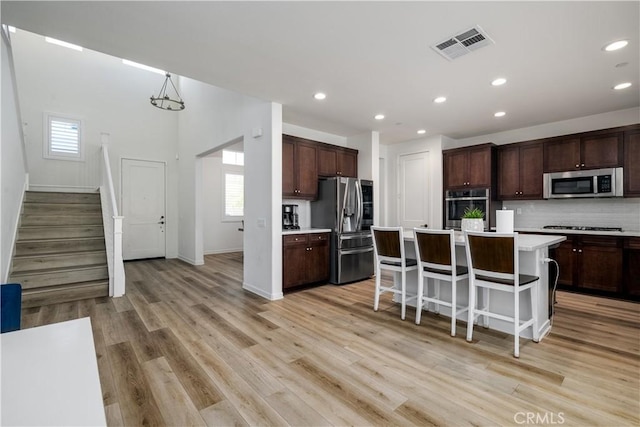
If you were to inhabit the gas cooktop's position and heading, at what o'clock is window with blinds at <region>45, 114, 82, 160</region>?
The window with blinds is roughly at 2 o'clock from the gas cooktop.

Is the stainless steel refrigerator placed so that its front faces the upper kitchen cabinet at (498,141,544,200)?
no

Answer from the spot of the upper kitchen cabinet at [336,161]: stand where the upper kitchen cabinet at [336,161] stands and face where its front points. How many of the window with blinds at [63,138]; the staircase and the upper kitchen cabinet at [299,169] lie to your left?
0

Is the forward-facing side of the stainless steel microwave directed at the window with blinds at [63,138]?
no

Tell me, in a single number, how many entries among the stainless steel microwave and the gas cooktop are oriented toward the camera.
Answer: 2

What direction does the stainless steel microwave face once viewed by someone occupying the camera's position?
facing the viewer

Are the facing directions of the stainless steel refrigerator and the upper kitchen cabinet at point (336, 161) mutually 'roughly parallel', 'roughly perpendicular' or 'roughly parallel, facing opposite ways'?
roughly parallel

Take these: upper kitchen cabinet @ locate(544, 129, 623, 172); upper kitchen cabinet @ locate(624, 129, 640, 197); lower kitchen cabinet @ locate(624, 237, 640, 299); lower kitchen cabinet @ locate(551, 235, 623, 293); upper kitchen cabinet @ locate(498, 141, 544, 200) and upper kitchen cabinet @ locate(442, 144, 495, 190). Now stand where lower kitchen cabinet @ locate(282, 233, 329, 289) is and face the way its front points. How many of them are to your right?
0

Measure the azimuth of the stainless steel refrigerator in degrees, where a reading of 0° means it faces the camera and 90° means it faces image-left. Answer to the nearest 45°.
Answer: approximately 315°

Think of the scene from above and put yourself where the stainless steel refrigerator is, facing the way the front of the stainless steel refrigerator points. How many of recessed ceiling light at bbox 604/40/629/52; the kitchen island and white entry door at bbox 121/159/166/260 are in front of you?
2

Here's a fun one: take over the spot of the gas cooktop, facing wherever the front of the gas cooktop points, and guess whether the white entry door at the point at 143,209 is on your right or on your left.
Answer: on your right

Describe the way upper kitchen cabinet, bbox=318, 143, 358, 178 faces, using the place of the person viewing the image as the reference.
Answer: facing the viewer and to the right of the viewer

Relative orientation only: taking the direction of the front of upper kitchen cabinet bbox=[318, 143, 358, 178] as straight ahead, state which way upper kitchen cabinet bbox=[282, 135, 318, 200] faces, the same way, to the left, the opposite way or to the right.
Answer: the same way

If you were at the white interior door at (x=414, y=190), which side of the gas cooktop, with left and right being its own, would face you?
right

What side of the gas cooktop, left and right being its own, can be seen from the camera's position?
front

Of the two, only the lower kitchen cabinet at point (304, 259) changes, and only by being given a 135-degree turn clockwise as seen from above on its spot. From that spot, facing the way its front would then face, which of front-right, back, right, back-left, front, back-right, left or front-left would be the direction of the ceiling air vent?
back-left

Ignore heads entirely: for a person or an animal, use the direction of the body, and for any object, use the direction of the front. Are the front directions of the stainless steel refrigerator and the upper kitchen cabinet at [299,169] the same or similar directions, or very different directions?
same or similar directions

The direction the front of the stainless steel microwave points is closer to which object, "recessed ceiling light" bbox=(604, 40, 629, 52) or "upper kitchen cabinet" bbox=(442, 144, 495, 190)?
the recessed ceiling light

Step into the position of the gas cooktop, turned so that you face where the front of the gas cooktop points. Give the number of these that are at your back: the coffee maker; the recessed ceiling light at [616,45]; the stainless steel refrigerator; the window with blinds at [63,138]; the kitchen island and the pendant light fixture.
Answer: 0

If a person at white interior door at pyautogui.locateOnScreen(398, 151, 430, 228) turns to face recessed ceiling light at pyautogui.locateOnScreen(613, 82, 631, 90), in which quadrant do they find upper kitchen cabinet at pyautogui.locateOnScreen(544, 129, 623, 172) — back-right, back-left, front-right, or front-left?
front-left
